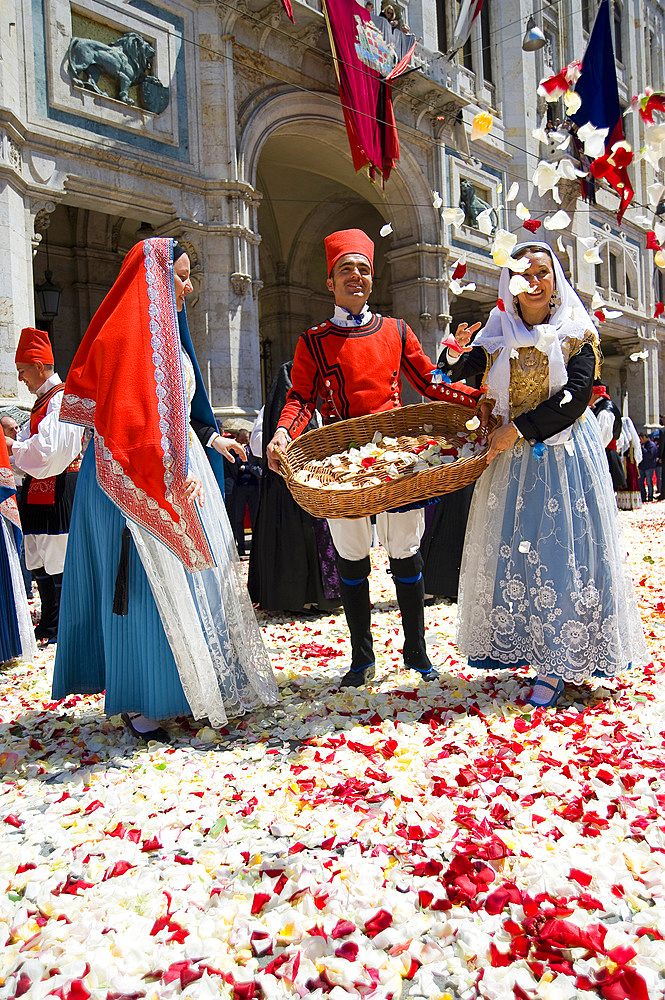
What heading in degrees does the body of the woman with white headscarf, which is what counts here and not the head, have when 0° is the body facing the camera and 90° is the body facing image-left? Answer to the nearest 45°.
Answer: approximately 45°

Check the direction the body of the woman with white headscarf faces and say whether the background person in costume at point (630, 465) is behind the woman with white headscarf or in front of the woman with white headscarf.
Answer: behind

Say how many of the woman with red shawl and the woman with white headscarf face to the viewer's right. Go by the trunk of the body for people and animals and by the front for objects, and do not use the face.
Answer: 1

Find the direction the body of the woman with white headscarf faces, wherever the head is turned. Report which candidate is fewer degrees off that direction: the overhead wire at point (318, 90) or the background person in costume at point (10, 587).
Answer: the background person in costume

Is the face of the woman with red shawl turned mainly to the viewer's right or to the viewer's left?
to the viewer's right

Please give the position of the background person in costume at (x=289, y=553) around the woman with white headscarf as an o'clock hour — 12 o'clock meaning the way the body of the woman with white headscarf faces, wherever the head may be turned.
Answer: The background person in costume is roughly at 3 o'clock from the woman with white headscarf.

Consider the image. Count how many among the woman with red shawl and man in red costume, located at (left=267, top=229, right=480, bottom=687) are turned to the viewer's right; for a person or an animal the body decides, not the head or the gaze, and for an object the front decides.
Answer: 1

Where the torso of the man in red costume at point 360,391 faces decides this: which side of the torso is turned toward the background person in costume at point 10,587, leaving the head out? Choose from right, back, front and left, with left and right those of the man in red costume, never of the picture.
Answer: right

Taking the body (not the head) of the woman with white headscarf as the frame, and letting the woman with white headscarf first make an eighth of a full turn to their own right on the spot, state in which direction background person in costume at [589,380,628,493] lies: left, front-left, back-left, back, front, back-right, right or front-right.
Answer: right

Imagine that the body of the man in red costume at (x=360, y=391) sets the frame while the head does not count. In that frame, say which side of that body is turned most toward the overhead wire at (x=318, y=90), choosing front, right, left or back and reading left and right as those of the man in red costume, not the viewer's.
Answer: back

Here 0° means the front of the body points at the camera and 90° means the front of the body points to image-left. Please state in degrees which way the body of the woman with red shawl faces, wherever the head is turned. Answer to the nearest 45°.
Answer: approximately 270°

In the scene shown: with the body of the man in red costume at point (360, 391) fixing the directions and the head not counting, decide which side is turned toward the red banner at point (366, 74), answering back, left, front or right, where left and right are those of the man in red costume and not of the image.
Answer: back
